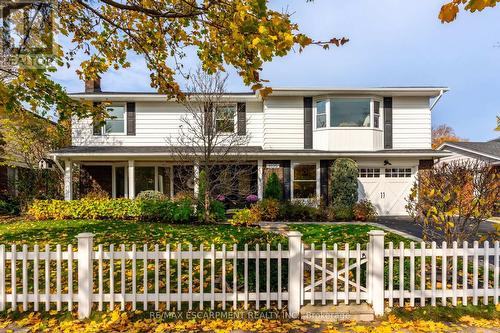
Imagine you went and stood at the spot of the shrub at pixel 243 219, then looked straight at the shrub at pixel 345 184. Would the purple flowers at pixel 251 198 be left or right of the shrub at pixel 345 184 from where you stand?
left

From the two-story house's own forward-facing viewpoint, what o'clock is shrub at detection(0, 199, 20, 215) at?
The shrub is roughly at 3 o'clock from the two-story house.

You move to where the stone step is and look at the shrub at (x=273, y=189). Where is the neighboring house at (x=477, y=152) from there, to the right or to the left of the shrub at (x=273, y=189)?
right

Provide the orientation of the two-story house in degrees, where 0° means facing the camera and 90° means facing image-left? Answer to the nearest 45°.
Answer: approximately 0°

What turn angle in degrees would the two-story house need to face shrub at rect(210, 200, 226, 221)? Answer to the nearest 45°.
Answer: approximately 45° to its right

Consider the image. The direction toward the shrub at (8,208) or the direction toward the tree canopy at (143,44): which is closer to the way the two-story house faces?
the tree canopy

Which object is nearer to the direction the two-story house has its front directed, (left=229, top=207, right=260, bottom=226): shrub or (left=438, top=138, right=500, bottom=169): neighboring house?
the shrub
